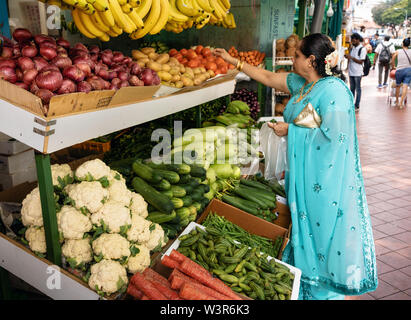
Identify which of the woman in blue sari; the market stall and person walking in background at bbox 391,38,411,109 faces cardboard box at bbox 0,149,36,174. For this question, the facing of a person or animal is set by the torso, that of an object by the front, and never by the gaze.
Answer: the woman in blue sari

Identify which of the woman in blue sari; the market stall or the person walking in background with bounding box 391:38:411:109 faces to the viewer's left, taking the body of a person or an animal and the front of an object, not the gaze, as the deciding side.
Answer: the woman in blue sari

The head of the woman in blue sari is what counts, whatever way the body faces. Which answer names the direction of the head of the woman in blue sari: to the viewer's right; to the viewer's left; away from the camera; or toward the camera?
to the viewer's left

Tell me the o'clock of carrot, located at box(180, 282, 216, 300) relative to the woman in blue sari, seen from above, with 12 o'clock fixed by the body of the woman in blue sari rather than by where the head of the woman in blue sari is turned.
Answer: The carrot is roughly at 10 o'clock from the woman in blue sari.

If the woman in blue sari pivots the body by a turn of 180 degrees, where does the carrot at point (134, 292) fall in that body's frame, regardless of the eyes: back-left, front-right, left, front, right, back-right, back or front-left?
back-right

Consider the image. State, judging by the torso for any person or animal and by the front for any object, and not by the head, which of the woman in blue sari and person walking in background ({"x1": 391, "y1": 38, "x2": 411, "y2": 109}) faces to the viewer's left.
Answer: the woman in blue sari

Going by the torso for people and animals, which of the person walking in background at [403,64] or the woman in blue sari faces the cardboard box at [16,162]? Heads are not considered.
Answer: the woman in blue sari

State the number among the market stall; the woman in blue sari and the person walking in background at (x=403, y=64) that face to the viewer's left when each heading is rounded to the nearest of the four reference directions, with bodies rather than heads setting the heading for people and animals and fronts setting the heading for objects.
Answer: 1

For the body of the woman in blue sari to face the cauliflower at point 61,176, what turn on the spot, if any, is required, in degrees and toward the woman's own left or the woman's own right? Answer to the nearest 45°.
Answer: approximately 45° to the woman's own left

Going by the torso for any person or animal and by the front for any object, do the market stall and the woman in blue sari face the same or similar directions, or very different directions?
very different directions

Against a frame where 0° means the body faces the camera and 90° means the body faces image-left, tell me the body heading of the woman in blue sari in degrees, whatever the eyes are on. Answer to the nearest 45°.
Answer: approximately 90°
